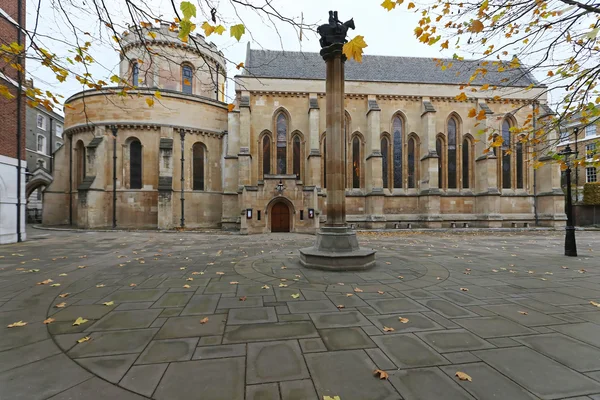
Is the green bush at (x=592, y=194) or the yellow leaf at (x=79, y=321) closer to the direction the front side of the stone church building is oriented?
the yellow leaf

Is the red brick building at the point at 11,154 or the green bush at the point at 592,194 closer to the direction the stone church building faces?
the red brick building

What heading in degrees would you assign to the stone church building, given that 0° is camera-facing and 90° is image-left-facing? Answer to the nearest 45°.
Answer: approximately 0°

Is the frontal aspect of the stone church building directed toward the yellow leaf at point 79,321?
yes

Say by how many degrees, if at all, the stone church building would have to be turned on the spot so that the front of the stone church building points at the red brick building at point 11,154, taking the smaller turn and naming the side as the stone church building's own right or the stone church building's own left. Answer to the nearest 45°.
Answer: approximately 45° to the stone church building's own right

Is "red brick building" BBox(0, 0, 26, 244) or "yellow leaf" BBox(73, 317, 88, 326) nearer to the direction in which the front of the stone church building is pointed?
the yellow leaf

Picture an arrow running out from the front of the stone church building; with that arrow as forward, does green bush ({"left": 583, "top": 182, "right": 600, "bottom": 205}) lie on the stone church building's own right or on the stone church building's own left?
on the stone church building's own left

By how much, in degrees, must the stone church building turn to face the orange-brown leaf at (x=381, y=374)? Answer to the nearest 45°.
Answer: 0° — it already faces it

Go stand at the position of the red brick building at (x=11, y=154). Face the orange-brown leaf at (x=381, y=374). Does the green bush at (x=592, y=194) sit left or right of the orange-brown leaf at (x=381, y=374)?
left
